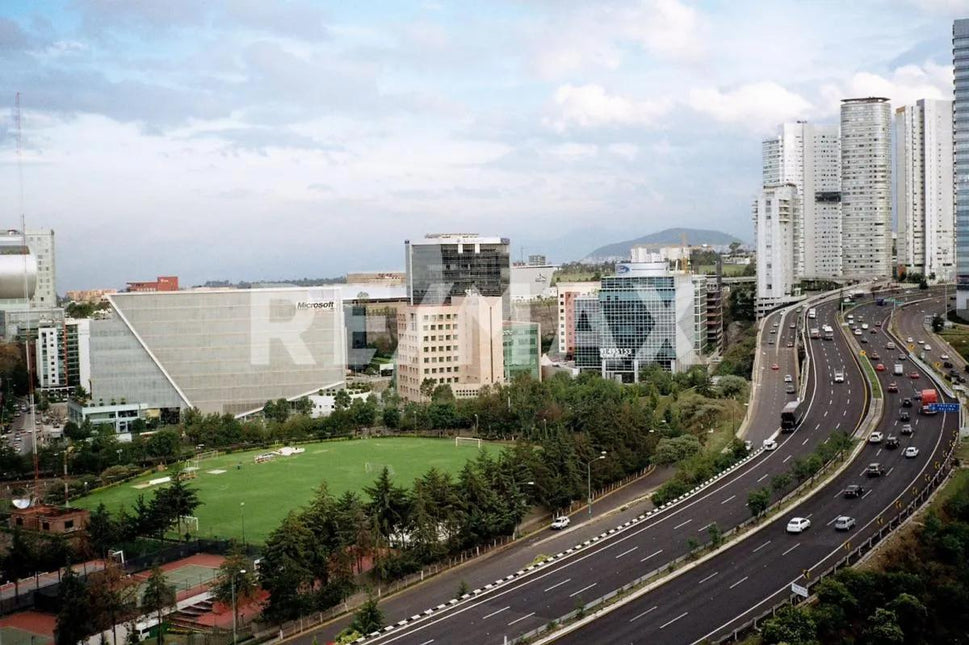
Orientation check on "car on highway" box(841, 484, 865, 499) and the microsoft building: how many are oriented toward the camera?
1

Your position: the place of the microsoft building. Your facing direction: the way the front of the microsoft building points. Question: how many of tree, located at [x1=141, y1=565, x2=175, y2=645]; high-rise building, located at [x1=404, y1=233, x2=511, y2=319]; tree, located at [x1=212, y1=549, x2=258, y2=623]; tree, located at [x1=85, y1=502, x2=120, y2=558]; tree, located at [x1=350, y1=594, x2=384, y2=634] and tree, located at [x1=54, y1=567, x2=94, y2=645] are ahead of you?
5

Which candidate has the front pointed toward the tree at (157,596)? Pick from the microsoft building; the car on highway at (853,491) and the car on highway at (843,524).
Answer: the microsoft building

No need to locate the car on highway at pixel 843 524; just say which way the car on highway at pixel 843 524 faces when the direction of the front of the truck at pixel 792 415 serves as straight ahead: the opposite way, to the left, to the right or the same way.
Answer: the opposite way

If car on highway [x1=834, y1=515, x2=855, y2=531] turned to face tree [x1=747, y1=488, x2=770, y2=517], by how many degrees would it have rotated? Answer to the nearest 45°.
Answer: approximately 135° to its left

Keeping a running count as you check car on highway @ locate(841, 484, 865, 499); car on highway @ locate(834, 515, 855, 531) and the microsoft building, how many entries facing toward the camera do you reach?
1

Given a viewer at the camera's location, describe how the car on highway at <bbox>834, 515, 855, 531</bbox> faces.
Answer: facing away from the viewer and to the right of the viewer

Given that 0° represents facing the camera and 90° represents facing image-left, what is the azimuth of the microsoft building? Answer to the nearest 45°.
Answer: approximately 0°

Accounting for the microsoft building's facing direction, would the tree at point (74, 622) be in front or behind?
in front

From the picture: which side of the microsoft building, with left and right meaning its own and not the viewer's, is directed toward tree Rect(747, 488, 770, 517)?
front

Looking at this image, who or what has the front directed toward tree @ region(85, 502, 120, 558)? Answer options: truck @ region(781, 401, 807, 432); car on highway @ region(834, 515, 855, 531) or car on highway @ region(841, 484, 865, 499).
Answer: the truck

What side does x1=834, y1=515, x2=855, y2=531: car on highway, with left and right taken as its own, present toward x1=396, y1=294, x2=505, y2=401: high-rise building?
left

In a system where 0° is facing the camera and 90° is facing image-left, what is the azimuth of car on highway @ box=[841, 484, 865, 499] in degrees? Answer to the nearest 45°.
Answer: approximately 225°

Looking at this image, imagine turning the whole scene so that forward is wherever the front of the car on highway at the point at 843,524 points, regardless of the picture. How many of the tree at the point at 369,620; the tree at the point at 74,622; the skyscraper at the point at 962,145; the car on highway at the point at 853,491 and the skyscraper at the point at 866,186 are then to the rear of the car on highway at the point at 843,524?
2

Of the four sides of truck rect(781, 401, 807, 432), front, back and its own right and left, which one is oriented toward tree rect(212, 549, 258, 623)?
front
